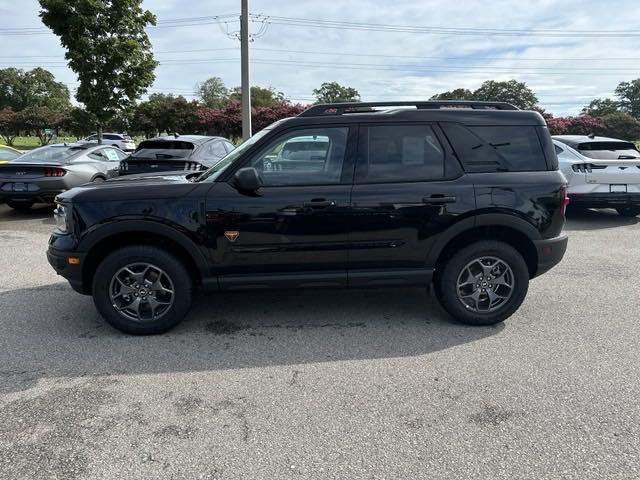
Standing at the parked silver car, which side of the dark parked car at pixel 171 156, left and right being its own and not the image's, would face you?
left

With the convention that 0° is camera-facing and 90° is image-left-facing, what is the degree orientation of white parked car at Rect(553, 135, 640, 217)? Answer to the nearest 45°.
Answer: approximately 135°

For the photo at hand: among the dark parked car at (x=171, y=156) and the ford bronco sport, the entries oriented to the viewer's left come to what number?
1

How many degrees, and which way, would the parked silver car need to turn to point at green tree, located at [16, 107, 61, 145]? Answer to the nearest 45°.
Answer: approximately 45° to its left

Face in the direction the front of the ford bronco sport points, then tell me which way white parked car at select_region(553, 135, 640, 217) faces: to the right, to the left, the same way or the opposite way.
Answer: to the right

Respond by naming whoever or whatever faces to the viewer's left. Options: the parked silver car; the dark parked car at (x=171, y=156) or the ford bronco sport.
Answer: the ford bronco sport

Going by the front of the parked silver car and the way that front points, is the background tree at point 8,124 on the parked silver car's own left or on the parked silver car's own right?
on the parked silver car's own left

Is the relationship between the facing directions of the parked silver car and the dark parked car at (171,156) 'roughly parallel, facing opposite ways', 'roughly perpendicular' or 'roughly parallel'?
roughly parallel

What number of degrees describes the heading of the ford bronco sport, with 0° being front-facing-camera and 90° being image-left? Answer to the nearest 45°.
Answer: approximately 90°

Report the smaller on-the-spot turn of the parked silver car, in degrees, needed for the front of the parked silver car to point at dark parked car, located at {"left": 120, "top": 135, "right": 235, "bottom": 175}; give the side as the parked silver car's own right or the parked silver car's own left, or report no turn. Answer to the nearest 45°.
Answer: approximately 90° to the parked silver car's own right

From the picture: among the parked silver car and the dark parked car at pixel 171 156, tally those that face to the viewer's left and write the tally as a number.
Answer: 0

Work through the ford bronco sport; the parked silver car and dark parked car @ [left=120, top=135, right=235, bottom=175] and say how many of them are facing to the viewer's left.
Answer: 1

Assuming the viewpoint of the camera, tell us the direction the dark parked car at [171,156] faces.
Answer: facing away from the viewer and to the right of the viewer

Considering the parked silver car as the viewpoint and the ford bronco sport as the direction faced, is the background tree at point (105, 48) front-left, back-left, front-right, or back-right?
back-left

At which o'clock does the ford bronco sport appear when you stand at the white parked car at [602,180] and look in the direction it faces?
The ford bronco sport is roughly at 8 o'clock from the white parked car.
